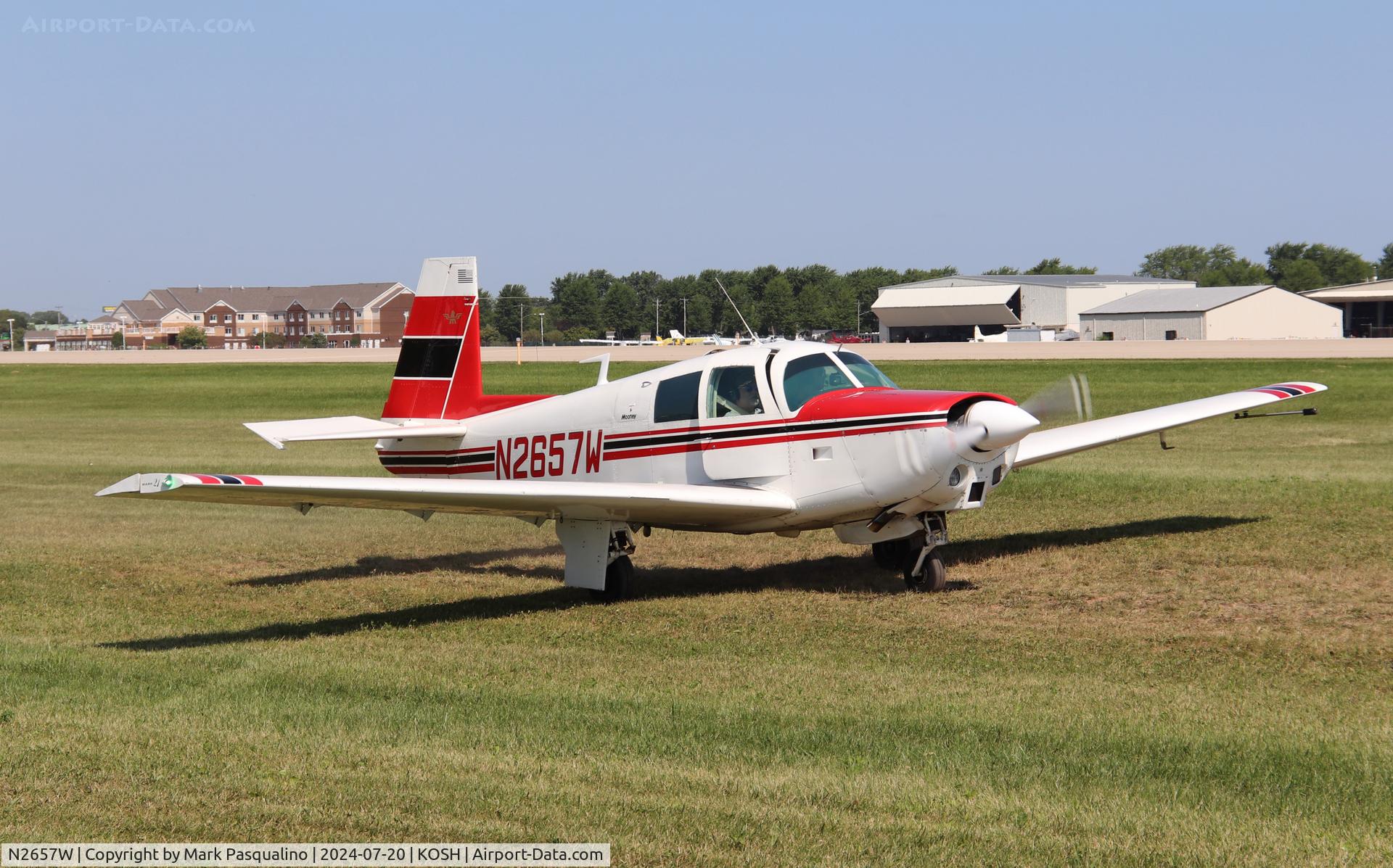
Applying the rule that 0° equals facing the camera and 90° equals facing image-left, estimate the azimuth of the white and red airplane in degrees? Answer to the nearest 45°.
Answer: approximately 315°
